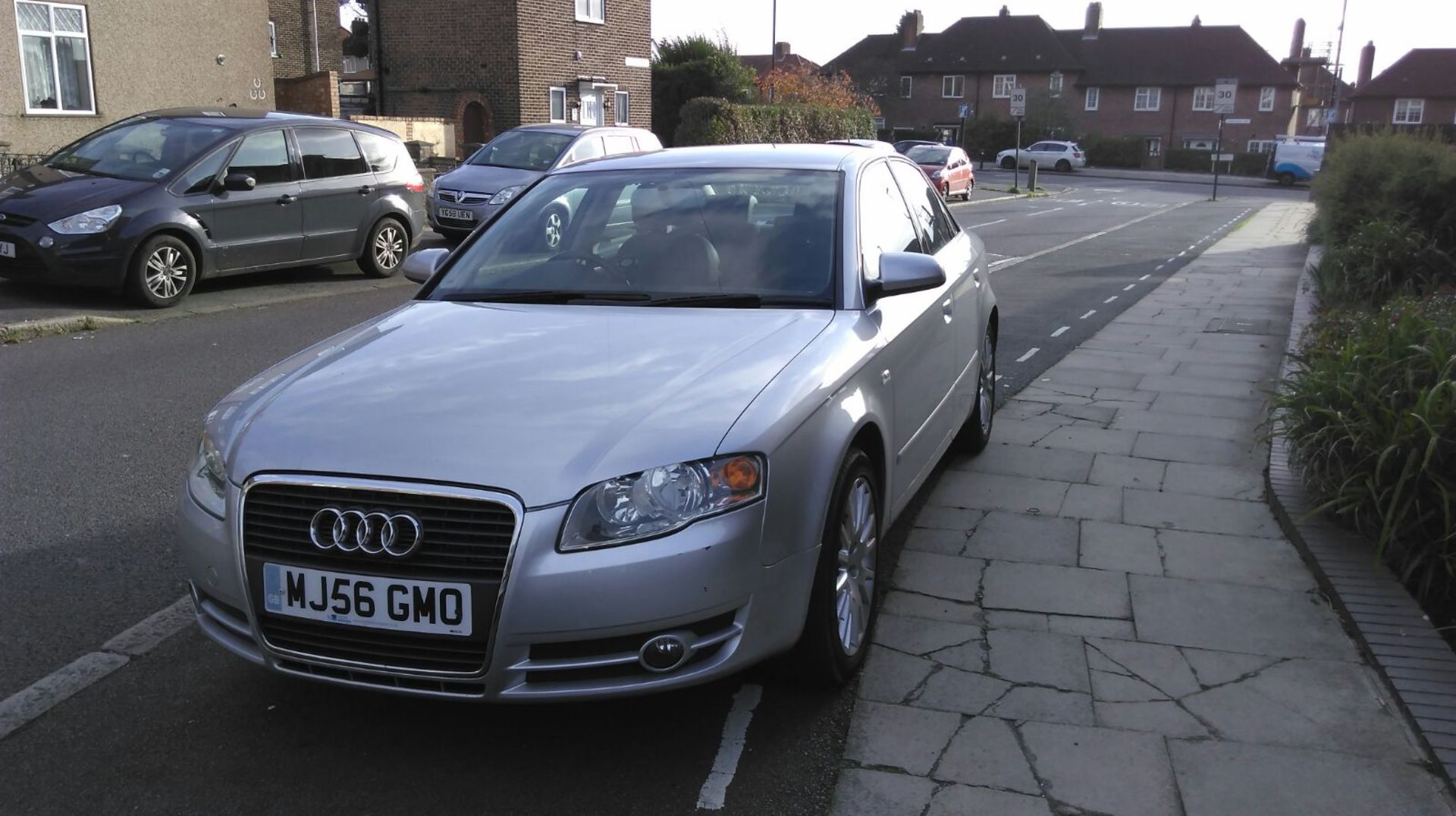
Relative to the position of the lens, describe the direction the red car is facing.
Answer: facing the viewer and to the left of the viewer

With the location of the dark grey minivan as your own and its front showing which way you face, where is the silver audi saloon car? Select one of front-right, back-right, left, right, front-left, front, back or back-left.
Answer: front-left

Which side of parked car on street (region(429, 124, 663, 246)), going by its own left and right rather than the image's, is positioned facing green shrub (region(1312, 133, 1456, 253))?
left

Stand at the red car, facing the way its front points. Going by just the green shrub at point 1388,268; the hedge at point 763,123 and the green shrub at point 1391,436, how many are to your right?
1

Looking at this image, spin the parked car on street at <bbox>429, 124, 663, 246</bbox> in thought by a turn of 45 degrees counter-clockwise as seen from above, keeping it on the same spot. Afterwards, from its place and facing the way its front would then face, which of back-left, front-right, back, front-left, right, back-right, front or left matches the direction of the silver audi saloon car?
front

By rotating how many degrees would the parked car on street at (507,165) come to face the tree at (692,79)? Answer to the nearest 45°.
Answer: approximately 135° to its right

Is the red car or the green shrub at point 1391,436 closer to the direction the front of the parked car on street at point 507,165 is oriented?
the green shrub

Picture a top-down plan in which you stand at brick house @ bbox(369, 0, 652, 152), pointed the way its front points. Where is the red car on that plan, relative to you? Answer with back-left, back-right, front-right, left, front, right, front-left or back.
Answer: front-left

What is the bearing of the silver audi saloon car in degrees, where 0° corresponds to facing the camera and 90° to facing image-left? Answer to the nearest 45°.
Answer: approximately 45°

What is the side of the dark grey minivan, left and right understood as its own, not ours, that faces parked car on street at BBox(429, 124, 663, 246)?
back

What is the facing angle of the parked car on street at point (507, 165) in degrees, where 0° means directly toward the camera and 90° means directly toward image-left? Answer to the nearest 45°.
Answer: approximately 45°

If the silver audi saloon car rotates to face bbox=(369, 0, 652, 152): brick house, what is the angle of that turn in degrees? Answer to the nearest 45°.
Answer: approximately 135° to its right

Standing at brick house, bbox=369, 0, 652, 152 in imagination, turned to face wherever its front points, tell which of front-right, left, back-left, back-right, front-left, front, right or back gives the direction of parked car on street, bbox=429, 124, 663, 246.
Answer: front-right

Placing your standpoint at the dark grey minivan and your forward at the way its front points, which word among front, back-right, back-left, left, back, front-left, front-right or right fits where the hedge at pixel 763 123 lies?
back

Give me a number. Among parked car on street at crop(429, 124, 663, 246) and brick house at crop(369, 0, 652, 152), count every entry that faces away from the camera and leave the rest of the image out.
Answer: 0
